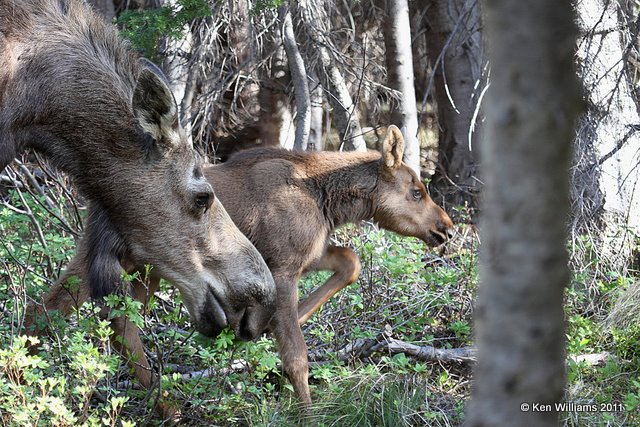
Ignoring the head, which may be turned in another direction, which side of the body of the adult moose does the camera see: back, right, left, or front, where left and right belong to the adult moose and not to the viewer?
right

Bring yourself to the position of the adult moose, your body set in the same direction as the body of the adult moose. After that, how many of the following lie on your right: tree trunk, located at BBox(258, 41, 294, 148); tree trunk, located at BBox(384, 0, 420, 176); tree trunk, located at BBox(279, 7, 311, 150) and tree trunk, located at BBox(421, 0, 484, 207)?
0

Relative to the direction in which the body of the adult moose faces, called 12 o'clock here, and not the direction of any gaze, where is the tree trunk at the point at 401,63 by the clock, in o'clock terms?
The tree trunk is roughly at 10 o'clock from the adult moose.

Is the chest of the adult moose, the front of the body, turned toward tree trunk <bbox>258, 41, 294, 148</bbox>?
no

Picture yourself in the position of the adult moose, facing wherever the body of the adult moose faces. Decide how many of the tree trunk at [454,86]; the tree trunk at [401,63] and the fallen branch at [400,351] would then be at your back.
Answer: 0

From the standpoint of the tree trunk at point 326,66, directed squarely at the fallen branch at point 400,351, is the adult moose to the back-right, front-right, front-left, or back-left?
front-right

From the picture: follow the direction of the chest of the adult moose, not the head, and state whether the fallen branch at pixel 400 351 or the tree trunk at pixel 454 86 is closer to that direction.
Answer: the fallen branch

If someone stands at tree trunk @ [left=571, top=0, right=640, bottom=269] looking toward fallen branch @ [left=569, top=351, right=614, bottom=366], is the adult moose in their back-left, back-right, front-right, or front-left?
front-right

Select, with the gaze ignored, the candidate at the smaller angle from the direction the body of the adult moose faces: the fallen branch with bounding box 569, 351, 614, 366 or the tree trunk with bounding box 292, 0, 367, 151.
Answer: the fallen branch

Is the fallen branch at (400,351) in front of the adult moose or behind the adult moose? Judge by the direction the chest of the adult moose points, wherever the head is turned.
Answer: in front

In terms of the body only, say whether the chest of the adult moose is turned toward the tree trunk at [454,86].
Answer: no

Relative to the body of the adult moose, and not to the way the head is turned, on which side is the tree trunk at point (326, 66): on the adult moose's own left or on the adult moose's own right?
on the adult moose's own left

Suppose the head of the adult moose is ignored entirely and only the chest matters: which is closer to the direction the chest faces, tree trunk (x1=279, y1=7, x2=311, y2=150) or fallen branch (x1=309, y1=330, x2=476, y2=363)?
the fallen branch
